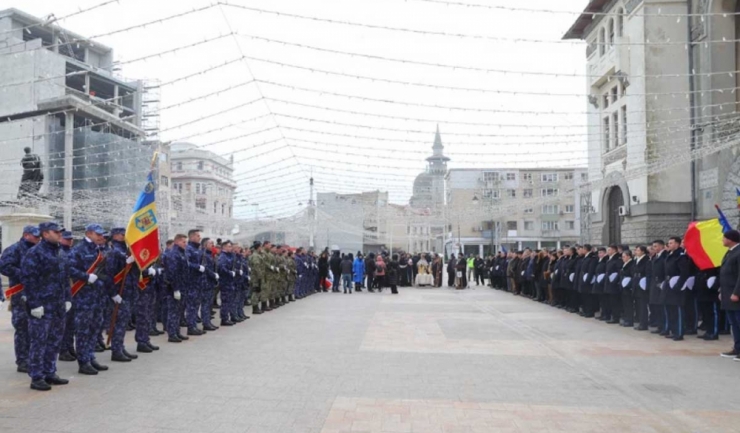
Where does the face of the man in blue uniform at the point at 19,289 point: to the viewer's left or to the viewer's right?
to the viewer's right

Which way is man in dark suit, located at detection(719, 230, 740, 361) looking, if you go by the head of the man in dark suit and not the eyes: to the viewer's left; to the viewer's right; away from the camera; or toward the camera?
to the viewer's left

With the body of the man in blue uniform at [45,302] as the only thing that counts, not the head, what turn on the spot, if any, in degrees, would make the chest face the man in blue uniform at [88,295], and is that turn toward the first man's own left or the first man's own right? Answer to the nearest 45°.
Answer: approximately 90° to the first man's own left

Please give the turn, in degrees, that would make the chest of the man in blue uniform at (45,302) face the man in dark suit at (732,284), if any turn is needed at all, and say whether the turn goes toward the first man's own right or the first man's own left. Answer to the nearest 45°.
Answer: approximately 45° to the first man's own left

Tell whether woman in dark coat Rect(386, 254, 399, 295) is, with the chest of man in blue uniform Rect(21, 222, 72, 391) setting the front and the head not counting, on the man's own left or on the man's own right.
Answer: on the man's own left

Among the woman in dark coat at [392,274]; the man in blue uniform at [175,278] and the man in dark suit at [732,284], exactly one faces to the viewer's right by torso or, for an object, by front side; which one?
the man in blue uniform

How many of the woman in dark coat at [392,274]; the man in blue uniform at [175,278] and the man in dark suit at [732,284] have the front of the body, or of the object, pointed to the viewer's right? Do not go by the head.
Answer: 1

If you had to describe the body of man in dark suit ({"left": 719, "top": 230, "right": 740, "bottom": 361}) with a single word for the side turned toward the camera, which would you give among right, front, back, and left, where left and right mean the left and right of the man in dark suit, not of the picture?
left

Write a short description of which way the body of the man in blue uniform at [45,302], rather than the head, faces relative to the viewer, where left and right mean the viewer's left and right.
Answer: facing the viewer and to the right of the viewer

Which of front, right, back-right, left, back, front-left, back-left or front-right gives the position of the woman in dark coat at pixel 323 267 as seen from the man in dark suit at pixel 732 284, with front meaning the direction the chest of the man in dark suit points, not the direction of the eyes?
front-right

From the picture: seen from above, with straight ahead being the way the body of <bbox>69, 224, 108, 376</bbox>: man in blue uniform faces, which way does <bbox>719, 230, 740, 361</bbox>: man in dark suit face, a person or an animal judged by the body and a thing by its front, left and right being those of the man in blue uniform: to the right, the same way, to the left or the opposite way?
the opposite way

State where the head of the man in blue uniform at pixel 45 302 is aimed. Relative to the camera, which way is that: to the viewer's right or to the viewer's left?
to the viewer's right

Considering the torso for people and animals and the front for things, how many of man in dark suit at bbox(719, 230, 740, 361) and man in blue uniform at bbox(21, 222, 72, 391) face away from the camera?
0
